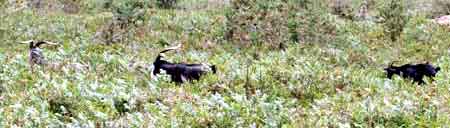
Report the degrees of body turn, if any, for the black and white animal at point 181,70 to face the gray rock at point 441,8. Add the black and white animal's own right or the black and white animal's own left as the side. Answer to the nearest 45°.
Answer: approximately 135° to the black and white animal's own right

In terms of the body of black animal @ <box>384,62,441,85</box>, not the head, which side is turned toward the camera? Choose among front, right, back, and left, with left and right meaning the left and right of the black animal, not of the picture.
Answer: left

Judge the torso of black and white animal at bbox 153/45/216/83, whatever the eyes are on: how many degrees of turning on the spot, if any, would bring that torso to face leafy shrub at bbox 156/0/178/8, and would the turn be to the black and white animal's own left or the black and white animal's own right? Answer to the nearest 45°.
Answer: approximately 90° to the black and white animal's own right

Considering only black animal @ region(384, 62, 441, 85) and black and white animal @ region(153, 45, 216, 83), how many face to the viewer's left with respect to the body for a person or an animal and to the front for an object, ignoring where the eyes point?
2

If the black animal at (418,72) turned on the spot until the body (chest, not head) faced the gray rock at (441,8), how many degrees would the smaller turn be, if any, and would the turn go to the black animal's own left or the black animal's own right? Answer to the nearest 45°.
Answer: approximately 90° to the black animal's own right

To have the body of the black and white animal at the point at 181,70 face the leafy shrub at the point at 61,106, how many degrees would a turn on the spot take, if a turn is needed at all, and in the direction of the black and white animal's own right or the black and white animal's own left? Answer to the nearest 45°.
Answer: approximately 45° to the black and white animal's own left

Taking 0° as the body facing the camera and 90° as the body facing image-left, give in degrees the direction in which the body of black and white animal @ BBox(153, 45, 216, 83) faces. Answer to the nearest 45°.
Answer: approximately 90°

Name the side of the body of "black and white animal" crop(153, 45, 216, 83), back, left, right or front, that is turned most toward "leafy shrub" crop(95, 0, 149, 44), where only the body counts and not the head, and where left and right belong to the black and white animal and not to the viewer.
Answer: right
